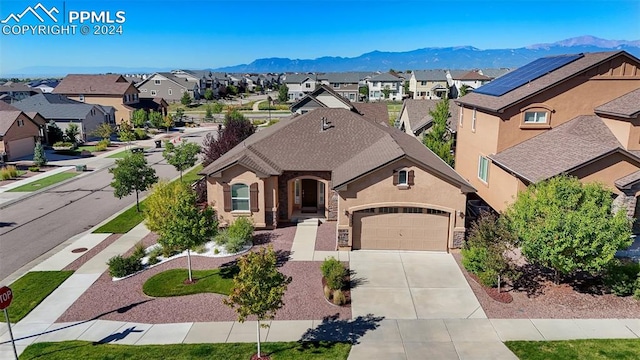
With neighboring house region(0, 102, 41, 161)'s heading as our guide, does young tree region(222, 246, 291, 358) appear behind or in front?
in front

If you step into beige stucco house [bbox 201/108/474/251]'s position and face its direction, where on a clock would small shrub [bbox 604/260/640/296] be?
The small shrub is roughly at 10 o'clock from the beige stucco house.

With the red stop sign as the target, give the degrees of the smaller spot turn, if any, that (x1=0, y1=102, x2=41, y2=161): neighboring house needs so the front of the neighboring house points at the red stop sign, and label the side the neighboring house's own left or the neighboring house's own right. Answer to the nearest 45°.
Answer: approximately 45° to the neighboring house's own right

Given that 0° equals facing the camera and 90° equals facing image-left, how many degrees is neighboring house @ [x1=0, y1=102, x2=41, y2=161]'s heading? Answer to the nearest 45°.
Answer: approximately 315°

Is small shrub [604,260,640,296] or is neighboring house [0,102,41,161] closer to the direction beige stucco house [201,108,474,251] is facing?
the small shrub

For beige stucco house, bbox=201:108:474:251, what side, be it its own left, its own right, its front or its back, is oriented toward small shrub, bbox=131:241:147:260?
right

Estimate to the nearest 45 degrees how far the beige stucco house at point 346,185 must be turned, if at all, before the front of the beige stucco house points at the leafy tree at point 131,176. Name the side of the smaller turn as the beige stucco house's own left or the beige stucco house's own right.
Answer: approximately 90° to the beige stucco house's own right

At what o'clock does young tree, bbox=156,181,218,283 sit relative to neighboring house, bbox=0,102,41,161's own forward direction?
The young tree is roughly at 1 o'clock from the neighboring house.

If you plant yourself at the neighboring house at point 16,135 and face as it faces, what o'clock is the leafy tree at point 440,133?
The leafy tree is roughly at 12 o'clock from the neighboring house.

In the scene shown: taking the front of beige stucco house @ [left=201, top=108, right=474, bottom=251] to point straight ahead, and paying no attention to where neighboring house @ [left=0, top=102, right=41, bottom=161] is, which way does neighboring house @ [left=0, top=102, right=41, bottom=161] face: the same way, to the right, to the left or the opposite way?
to the left

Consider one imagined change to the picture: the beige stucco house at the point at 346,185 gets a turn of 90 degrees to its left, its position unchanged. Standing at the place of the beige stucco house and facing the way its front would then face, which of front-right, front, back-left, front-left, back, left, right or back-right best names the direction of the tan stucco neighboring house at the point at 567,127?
front

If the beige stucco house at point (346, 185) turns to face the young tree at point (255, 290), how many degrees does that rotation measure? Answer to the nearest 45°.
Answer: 0° — it already faces it

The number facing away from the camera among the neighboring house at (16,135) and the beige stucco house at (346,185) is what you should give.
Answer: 0

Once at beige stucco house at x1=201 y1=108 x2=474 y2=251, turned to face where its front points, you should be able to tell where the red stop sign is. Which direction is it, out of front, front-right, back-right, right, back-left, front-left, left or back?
front-right

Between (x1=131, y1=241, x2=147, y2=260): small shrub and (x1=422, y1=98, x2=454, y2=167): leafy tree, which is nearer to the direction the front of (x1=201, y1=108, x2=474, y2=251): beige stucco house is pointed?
the small shrub

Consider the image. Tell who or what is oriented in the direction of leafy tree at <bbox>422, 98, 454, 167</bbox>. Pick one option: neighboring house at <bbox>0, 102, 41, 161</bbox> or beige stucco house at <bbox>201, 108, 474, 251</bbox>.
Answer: the neighboring house

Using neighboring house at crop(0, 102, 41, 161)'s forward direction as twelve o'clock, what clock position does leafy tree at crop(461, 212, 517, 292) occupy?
The leafy tree is roughly at 1 o'clock from the neighboring house.
